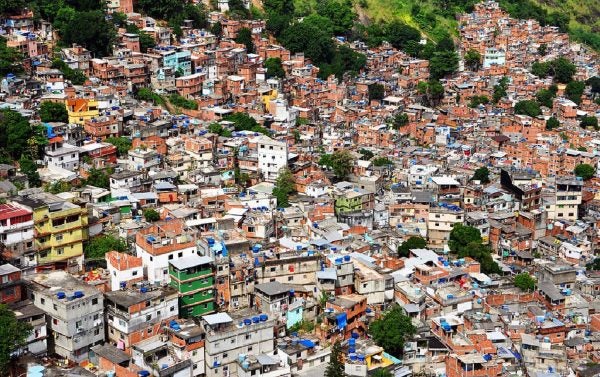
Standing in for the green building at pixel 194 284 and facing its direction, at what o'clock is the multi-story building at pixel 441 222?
The multi-story building is roughly at 9 o'clock from the green building.

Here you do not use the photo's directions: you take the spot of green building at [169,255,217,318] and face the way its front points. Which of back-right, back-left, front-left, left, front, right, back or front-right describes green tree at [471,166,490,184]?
left

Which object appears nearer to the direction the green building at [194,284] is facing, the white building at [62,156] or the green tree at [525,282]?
the green tree

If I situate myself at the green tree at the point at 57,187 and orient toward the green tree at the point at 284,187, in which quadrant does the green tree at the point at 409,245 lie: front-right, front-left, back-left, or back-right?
front-right

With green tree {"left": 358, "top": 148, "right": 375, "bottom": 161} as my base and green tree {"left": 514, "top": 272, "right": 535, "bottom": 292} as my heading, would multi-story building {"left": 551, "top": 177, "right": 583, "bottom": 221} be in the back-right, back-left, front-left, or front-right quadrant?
front-left

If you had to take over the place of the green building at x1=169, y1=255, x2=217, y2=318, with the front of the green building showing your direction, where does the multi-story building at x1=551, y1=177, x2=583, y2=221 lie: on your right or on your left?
on your left

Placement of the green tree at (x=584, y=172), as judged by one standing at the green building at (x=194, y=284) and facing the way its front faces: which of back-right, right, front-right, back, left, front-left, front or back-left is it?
left

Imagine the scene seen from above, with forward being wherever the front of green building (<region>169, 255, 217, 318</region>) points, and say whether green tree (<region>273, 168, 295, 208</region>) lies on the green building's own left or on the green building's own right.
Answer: on the green building's own left

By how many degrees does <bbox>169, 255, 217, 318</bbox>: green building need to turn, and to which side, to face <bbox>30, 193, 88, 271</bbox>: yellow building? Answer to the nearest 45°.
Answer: approximately 180°

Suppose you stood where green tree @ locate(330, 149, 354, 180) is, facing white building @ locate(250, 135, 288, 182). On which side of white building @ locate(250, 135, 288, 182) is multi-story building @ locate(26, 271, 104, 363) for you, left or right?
left

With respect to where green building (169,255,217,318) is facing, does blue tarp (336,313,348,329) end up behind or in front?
in front

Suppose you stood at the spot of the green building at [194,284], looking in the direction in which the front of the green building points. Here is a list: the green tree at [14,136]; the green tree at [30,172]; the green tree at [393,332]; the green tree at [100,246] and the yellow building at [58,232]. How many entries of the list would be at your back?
4

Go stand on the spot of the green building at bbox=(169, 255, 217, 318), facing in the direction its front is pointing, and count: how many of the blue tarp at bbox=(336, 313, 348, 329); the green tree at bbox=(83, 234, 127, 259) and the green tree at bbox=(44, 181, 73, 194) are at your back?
2

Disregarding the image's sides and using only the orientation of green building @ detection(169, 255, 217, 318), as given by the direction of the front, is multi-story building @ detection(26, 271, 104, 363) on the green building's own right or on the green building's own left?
on the green building's own right

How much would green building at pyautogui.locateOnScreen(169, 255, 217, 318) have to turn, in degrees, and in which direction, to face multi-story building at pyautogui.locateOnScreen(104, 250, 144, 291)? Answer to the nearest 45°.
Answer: approximately 135° to its right

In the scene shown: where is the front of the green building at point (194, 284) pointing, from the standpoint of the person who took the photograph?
facing the viewer and to the right of the viewer

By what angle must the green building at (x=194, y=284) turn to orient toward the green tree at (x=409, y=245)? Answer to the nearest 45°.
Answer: approximately 90° to its left

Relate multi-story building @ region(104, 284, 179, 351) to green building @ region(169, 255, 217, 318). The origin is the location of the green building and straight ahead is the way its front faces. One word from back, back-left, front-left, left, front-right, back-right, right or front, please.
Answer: right
